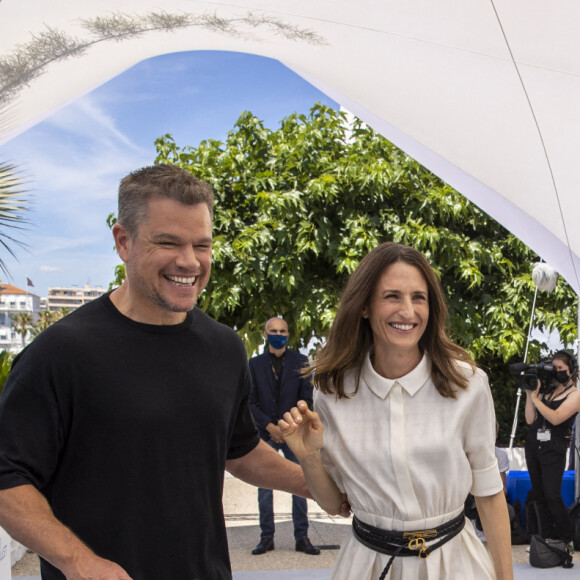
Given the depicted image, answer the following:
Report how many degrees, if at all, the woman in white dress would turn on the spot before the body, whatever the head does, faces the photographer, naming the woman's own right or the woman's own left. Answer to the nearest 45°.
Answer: approximately 180°

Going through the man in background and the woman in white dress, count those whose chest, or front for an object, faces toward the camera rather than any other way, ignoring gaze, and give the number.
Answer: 2

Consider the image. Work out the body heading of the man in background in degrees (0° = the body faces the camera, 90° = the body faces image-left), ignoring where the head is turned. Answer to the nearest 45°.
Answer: approximately 0°

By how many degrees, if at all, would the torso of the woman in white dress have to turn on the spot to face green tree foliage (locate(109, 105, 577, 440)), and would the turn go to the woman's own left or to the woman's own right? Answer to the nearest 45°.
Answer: approximately 180°

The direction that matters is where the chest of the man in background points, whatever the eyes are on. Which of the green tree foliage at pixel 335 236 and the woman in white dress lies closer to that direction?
the woman in white dress

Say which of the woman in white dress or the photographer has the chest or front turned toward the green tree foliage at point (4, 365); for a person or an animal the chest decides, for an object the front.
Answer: the photographer

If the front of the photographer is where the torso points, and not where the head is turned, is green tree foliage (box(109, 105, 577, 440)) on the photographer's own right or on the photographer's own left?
on the photographer's own right

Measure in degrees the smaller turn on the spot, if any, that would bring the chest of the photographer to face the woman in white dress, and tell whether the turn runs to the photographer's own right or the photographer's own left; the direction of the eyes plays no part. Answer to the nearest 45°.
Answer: approximately 45° to the photographer's own left

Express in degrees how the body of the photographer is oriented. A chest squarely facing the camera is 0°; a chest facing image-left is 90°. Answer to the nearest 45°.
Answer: approximately 45°
